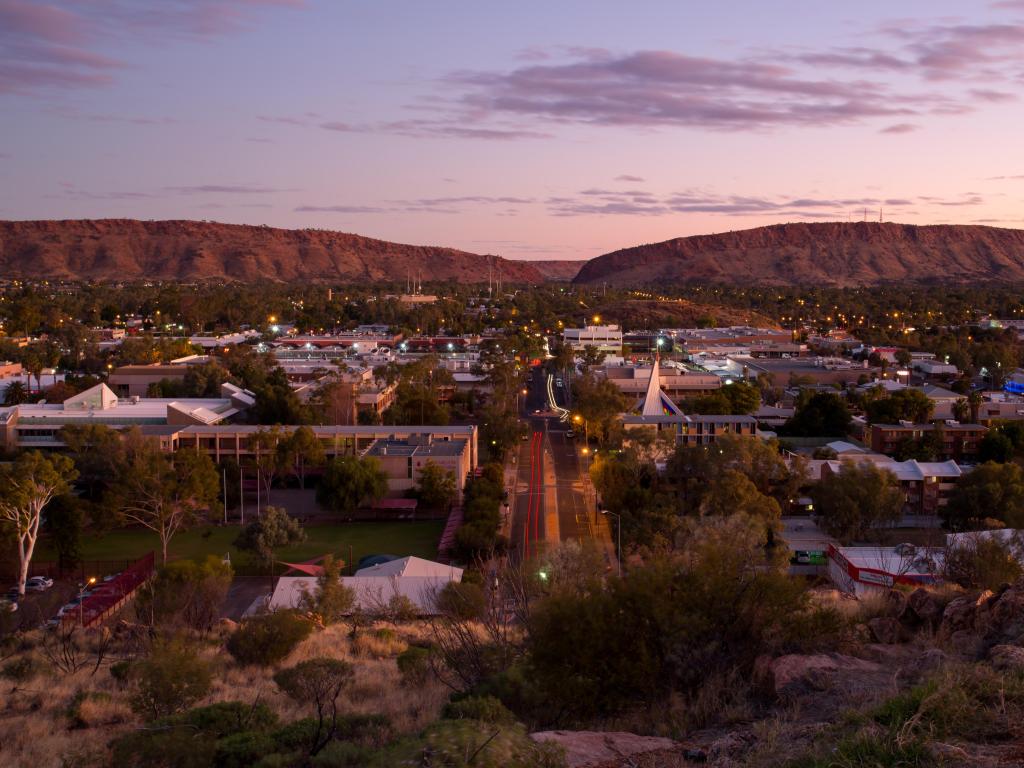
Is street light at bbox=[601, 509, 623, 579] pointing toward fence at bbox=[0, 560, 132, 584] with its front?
yes

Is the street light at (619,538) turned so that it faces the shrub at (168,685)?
no

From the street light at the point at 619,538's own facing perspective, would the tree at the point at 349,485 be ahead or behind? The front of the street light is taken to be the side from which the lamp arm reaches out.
ahead

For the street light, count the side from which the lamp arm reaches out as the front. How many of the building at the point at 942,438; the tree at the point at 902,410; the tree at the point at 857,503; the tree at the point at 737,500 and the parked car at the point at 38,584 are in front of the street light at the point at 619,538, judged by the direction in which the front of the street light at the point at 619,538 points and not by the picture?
1

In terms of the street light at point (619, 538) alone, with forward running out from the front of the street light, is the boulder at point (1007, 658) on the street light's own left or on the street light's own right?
on the street light's own left

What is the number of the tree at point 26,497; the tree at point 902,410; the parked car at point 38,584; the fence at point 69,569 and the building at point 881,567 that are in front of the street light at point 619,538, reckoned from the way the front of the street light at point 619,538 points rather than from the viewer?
3

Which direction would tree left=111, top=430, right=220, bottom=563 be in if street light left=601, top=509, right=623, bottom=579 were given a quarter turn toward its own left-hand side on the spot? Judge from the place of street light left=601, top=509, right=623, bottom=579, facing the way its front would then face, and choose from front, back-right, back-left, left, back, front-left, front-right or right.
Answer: right

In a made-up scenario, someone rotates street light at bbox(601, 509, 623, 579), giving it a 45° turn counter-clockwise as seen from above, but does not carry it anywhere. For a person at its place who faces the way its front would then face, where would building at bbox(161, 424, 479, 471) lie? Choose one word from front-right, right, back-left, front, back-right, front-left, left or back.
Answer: right

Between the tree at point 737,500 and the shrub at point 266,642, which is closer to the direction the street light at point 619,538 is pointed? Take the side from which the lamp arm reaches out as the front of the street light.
the shrub

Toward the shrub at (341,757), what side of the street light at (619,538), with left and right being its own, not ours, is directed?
left

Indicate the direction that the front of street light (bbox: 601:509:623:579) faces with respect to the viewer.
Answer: facing to the left of the viewer

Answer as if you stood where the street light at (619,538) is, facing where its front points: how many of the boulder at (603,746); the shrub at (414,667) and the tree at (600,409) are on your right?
1

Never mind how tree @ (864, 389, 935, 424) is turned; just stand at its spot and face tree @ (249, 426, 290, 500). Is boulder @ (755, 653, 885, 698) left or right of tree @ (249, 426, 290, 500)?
left

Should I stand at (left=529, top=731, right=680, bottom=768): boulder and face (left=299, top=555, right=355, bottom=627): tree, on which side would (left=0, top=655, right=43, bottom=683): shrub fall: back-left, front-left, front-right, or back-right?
front-left

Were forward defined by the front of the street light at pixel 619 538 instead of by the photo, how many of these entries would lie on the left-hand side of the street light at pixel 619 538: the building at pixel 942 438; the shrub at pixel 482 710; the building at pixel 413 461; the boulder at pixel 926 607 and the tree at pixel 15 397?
2

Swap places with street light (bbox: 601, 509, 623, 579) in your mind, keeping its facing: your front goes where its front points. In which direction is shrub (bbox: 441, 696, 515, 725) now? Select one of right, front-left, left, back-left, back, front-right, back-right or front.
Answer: left

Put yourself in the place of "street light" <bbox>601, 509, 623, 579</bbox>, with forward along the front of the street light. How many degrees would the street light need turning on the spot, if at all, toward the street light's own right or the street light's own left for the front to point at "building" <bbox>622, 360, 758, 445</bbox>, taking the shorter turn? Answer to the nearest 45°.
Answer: approximately 90° to the street light's own right

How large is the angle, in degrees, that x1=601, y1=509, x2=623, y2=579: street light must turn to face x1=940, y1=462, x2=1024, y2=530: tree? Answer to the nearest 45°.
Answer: approximately 180°

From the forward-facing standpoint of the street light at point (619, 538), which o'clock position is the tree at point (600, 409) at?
The tree is roughly at 3 o'clock from the street light.

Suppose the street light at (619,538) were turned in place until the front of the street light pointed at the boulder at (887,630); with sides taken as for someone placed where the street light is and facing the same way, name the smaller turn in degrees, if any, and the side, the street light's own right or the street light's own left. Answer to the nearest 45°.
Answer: approximately 90° to the street light's own left
